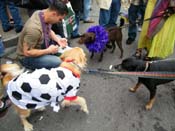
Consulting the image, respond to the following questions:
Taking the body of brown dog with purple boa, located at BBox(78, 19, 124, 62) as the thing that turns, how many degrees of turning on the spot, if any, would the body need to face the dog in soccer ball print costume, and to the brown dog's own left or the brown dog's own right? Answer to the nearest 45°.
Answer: approximately 45° to the brown dog's own left

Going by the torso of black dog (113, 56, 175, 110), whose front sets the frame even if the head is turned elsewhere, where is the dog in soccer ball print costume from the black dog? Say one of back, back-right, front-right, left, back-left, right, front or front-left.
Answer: front-left

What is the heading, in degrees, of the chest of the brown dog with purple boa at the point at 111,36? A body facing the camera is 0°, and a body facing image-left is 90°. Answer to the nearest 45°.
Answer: approximately 90°

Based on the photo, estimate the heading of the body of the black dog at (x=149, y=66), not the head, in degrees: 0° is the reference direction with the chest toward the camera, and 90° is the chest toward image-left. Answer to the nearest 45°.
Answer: approximately 90°
